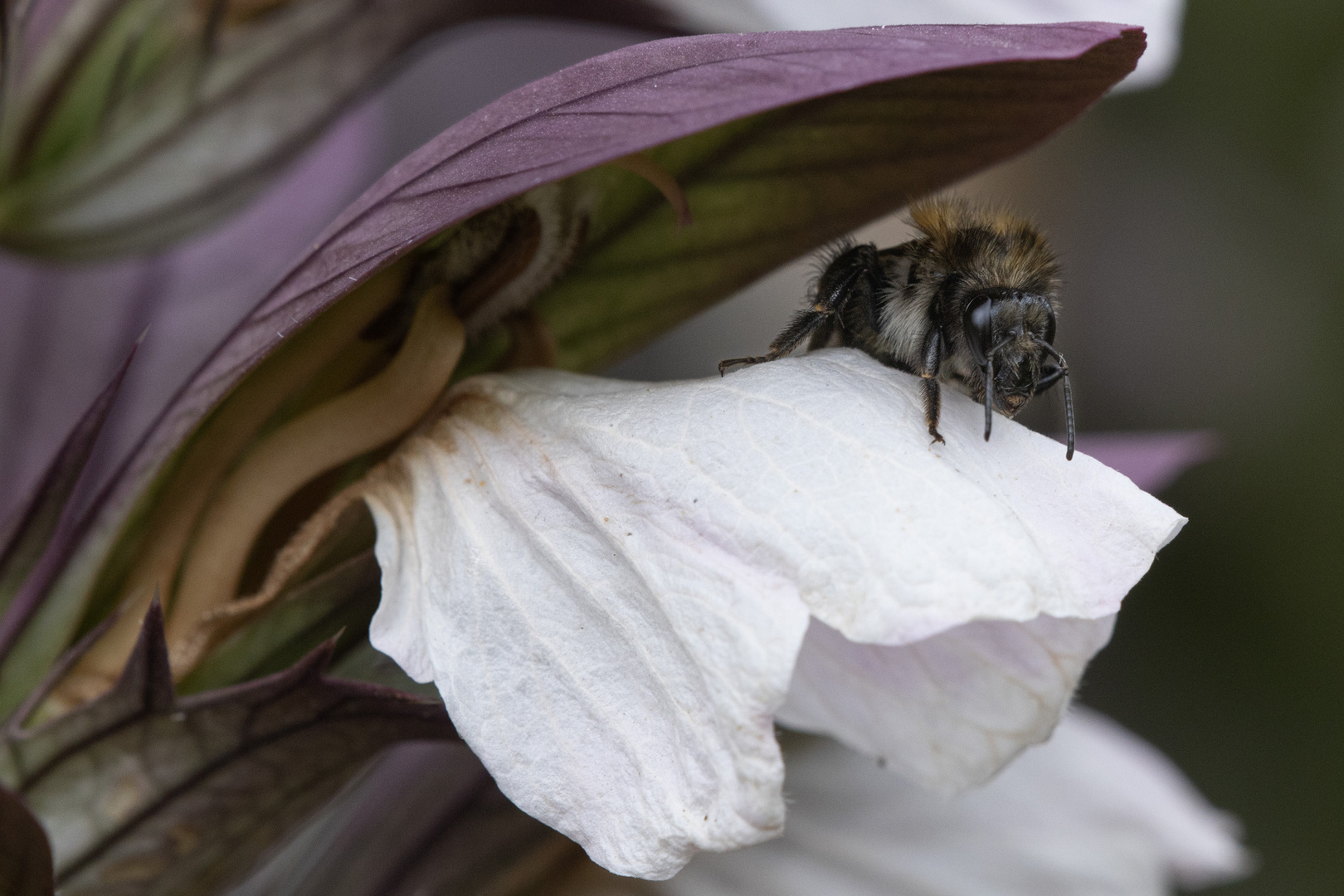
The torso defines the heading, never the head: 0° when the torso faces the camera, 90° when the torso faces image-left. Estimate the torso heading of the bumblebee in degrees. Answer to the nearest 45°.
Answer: approximately 315°
